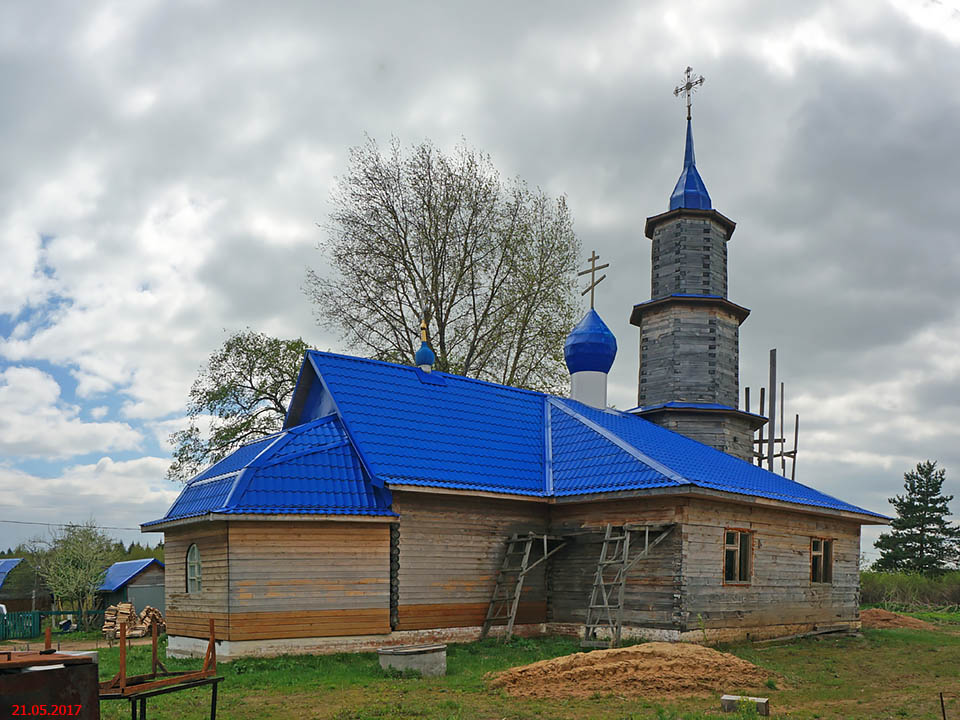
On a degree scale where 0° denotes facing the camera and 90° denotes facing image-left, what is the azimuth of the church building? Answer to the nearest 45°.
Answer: approximately 225°

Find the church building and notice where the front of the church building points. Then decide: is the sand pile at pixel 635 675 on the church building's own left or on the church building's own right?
on the church building's own right

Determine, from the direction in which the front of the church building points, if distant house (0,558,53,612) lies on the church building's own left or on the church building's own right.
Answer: on the church building's own left

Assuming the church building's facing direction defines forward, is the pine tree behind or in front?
in front
